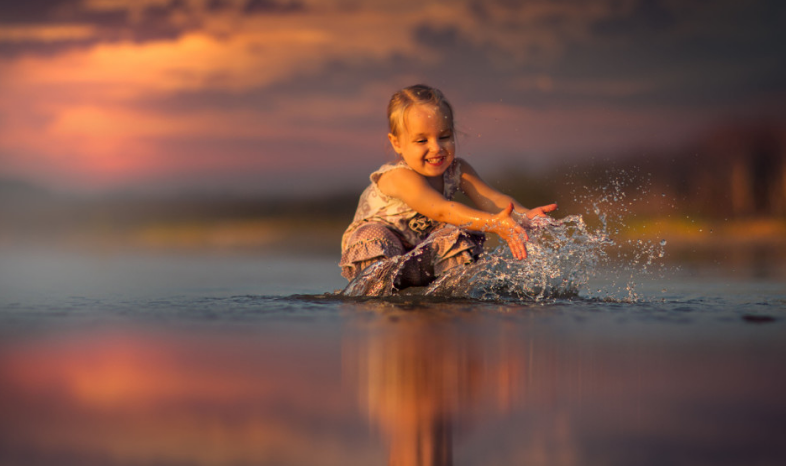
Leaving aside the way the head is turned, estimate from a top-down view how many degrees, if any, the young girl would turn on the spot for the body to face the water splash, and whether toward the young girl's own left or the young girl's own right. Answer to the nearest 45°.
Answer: approximately 45° to the young girl's own left

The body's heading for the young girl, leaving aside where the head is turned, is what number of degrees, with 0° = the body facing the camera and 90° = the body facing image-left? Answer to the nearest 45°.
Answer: approximately 315°
